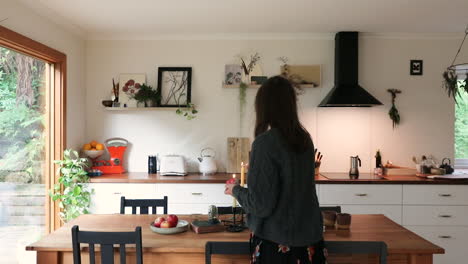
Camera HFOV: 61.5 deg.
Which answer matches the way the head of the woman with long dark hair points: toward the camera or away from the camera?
away from the camera

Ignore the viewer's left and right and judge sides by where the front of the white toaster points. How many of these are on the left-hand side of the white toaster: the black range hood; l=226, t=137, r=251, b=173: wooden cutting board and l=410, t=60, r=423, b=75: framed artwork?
3

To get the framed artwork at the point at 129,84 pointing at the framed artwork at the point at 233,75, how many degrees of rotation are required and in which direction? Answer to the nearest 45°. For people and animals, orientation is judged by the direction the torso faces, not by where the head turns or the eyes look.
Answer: approximately 90° to its left

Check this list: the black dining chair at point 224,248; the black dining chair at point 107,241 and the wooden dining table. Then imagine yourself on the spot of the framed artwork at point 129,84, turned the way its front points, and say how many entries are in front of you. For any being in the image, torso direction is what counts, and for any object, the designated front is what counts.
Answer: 3

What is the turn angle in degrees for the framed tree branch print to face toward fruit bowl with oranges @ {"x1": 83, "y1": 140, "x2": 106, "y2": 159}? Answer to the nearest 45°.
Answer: approximately 90° to its right

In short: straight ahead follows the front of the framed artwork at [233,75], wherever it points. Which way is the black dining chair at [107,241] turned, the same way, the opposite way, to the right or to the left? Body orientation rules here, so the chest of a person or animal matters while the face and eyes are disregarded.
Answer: the opposite way

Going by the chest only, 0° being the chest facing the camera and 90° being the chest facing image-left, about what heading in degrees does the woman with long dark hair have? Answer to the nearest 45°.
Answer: approximately 135°

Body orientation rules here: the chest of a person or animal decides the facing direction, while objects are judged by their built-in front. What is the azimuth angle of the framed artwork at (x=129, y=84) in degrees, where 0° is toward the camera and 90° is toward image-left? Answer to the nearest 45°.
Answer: approximately 0°

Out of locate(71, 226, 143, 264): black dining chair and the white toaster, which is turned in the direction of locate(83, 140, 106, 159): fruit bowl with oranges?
the black dining chair

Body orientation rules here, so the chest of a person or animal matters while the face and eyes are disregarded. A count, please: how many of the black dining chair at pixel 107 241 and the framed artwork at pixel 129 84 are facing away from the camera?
1

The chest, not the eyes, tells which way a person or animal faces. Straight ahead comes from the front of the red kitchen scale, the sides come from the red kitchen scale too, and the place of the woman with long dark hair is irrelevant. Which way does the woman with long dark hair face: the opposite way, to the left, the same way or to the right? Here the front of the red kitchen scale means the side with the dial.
the opposite way

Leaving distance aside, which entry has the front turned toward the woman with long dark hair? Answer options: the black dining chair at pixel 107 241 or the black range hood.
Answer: the black range hood
